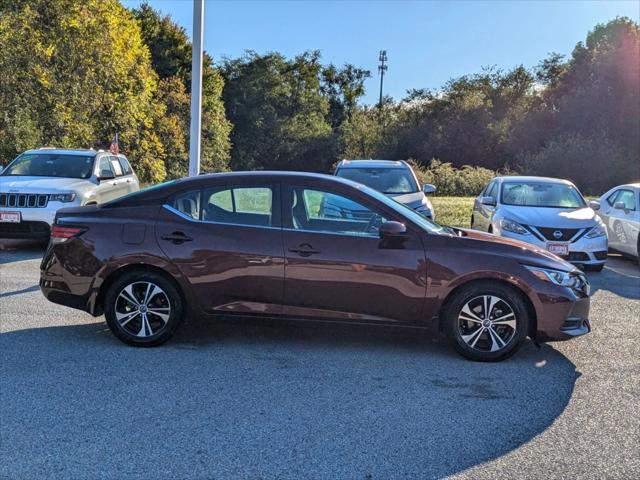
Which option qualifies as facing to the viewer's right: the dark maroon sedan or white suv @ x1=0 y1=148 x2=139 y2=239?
the dark maroon sedan

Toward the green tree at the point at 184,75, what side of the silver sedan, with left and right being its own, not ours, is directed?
back

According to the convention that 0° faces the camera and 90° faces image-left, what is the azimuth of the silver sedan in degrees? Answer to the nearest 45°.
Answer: approximately 315°

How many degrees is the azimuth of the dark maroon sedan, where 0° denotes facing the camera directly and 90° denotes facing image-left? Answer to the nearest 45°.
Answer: approximately 270°

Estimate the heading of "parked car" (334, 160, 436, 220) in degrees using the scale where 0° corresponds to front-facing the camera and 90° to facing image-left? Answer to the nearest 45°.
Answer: approximately 0°

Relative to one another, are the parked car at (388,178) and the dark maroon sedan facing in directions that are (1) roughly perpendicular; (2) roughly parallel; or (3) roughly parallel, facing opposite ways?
roughly perpendicular

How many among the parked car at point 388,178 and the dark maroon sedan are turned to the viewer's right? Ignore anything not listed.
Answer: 1

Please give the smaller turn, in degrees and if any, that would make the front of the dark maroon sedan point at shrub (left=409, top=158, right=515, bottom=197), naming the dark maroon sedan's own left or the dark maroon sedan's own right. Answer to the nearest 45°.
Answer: approximately 90° to the dark maroon sedan's own left

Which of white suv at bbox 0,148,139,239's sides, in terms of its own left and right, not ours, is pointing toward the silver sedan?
left

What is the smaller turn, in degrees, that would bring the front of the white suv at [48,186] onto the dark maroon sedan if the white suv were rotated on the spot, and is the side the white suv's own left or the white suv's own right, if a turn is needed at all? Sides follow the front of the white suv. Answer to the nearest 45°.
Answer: approximately 45° to the white suv's own left

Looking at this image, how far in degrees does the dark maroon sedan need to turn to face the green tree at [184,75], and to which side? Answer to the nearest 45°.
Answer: approximately 90° to its left

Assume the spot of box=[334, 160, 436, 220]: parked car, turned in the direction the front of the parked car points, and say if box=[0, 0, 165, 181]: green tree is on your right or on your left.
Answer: on your right
